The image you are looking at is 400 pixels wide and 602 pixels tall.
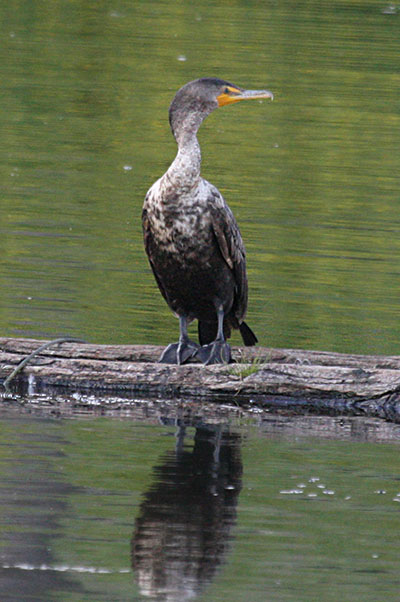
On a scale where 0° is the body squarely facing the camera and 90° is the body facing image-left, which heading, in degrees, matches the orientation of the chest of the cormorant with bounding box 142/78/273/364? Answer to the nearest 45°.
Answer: approximately 45°
